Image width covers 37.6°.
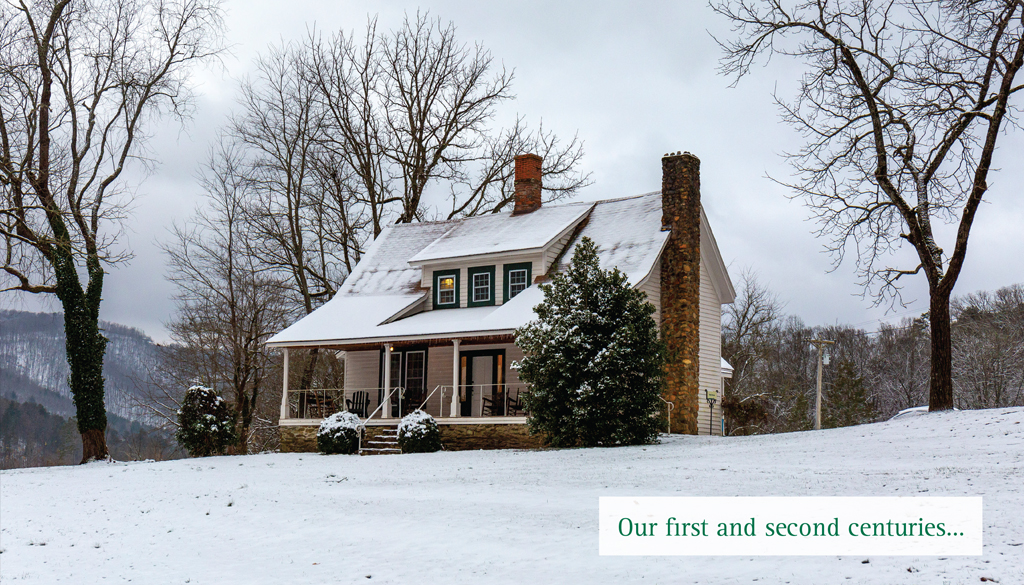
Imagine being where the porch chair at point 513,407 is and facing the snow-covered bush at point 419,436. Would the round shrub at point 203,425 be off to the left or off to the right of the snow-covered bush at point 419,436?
right

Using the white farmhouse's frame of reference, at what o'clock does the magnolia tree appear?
The magnolia tree is roughly at 10 o'clock from the white farmhouse.

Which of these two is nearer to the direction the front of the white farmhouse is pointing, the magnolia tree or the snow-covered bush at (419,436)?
the snow-covered bush

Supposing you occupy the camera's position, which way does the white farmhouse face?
facing the viewer and to the left of the viewer

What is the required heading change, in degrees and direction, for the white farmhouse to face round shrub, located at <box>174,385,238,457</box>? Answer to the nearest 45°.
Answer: approximately 45° to its right
